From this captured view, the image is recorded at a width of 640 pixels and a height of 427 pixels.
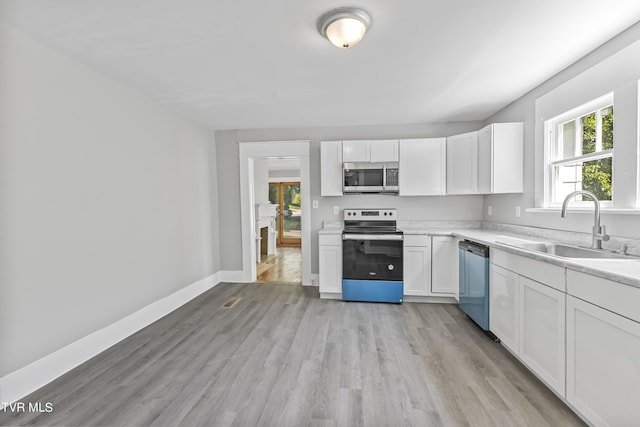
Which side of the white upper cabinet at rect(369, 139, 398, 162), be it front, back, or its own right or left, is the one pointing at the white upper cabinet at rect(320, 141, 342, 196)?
right

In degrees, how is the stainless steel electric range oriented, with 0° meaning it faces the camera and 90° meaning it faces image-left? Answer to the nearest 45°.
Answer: approximately 0°

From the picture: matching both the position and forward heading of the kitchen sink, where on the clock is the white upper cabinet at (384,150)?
The white upper cabinet is roughly at 2 o'clock from the kitchen sink.

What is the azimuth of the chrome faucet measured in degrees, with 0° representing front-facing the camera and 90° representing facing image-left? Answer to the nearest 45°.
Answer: approximately 45°

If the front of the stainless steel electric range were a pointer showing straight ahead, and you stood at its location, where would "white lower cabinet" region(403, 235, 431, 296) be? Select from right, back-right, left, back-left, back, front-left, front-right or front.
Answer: left

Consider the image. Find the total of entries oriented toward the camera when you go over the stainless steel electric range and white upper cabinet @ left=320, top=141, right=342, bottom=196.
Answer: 2

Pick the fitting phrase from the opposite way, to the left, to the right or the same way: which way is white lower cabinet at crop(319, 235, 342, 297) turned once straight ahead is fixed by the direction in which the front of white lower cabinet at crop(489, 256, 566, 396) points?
to the left

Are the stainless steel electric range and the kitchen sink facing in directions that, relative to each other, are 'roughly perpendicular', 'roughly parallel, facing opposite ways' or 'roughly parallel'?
roughly perpendicular
